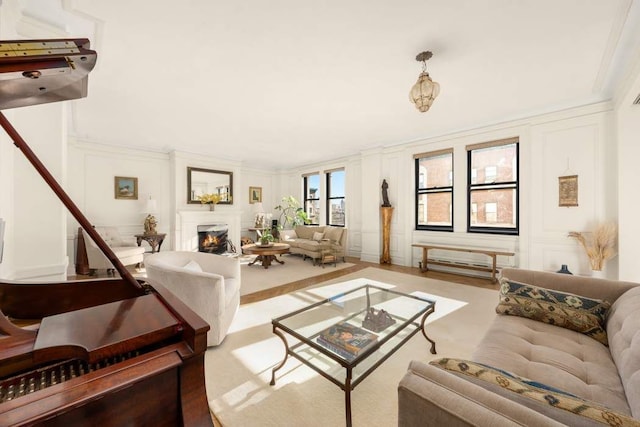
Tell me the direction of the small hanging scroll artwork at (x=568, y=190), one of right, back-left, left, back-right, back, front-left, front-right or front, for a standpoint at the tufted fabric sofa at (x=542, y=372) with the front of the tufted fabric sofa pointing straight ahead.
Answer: right

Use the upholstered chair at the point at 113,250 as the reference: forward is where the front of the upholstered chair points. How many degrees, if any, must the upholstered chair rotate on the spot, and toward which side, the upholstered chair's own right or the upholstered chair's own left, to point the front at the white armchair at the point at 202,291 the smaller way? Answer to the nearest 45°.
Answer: approximately 45° to the upholstered chair's own right

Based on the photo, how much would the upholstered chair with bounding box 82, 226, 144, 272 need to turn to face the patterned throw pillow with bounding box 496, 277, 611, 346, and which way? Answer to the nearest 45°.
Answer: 0° — it already faces it

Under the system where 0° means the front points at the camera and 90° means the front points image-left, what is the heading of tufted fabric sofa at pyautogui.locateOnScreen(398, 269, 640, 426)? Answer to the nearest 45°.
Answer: approximately 90°

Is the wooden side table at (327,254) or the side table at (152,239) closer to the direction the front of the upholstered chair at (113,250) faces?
the wooden side table

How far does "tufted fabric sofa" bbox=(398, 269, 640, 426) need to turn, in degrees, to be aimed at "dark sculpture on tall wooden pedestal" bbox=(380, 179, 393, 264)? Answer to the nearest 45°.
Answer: approximately 45° to its right

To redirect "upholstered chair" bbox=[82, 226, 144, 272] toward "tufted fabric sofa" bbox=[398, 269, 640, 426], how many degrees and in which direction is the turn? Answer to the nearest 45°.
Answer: approximately 45° to its right

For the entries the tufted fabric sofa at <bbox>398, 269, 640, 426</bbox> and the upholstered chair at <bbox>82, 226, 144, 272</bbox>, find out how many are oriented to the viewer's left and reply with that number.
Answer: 1

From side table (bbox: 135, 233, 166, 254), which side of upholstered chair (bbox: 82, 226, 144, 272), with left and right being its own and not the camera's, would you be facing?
left

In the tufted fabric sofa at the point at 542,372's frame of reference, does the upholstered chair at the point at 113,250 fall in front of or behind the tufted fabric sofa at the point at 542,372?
in front

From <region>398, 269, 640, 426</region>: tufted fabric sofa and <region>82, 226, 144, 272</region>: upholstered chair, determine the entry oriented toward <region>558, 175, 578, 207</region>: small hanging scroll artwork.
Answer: the upholstered chair

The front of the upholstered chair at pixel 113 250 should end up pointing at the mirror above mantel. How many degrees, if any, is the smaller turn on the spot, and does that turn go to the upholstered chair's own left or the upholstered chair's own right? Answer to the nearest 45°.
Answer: approximately 90° to the upholstered chair's own left

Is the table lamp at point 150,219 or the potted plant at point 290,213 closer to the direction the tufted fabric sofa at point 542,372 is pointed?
the table lamp

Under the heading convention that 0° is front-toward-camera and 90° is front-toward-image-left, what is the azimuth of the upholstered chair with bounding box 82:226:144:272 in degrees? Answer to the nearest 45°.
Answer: approximately 315°

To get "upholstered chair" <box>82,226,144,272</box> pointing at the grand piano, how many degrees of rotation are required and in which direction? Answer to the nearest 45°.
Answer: approximately 45° to its right
